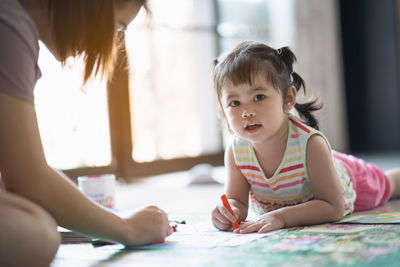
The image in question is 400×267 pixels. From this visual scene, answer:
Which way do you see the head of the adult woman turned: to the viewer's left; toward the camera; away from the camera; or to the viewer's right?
to the viewer's right

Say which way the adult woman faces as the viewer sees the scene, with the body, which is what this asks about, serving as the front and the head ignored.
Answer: to the viewer's right

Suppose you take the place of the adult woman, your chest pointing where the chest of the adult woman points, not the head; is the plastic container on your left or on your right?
on your left
